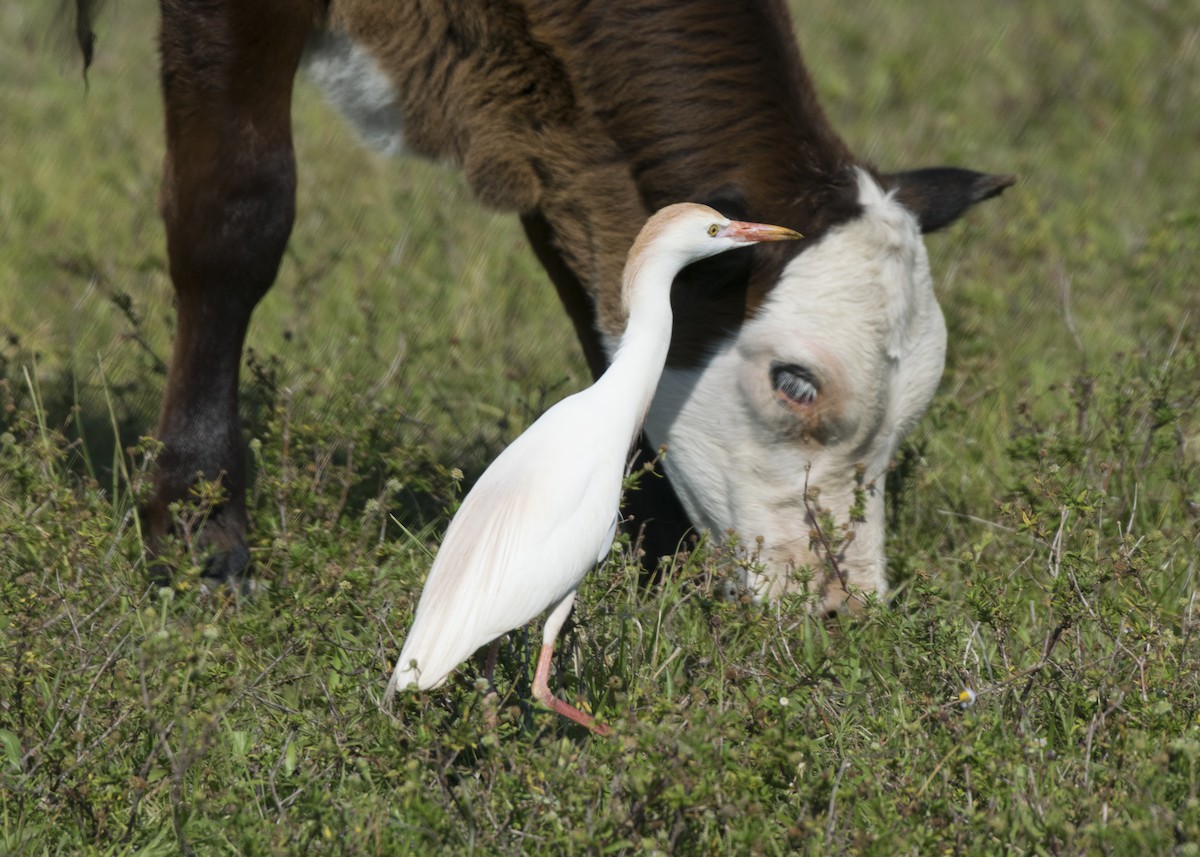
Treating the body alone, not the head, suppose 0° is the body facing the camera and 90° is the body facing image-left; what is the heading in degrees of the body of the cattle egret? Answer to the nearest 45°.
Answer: approximately 270°

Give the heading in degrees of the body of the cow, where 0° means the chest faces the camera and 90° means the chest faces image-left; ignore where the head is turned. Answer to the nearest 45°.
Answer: approximately 270°

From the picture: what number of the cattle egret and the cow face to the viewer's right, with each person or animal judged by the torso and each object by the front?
2

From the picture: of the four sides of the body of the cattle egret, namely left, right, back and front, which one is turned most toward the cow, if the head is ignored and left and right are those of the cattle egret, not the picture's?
left

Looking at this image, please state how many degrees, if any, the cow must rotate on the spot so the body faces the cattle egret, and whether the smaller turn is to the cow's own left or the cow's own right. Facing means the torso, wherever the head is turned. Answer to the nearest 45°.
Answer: approximately 90° to the cow's own right
